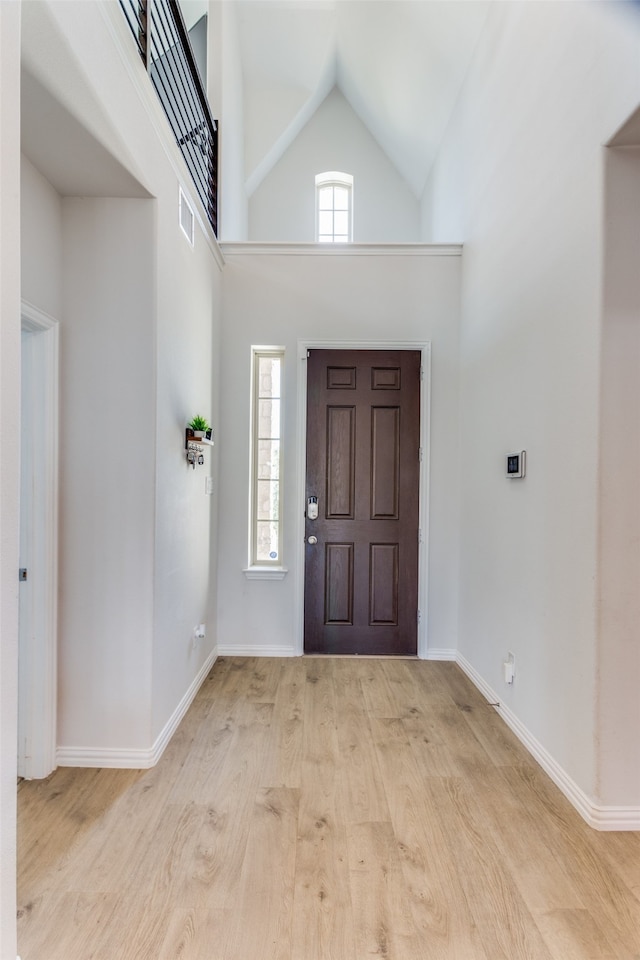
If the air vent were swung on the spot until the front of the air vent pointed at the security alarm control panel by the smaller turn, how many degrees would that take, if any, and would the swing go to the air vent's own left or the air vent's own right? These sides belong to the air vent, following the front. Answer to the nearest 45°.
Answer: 0° — it already faces it

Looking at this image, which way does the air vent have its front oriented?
to the viewer's right

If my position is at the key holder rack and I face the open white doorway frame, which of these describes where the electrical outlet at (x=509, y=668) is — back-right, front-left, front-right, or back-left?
back-left

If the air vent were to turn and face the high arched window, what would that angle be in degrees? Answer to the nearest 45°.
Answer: approximately 45° to its left

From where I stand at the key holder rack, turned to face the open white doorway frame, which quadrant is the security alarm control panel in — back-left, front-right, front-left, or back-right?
back-left

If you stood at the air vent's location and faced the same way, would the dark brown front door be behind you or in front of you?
in front
